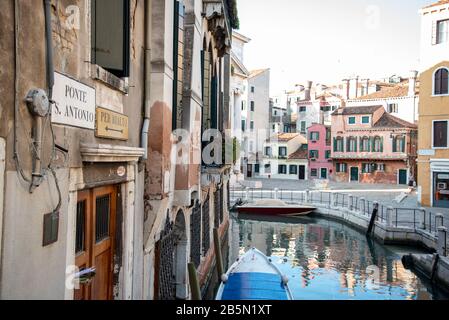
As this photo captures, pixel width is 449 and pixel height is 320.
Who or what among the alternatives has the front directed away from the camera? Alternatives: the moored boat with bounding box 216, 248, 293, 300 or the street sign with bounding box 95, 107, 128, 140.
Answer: the moored boat

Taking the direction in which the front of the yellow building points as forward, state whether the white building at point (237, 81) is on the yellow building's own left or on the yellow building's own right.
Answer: on the yellow building's own right

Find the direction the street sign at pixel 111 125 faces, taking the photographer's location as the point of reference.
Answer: facing the viewer and to the right of the viewer

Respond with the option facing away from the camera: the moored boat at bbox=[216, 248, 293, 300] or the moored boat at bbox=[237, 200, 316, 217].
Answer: the moored boat at bbox=[216, 248, 293, 300]

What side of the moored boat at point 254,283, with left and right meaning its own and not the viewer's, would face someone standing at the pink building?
front

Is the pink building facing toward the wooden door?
yes

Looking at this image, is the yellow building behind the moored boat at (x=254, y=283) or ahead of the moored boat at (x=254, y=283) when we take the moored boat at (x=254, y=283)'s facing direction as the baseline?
ahead

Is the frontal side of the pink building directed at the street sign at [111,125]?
yes

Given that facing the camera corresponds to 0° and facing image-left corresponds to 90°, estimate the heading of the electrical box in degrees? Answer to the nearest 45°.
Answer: approximately 315°

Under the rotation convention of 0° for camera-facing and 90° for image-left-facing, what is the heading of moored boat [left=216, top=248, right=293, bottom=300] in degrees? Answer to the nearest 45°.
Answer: approximately 180°

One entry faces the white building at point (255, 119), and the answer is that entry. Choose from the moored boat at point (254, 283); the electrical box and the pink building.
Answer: the moored boat

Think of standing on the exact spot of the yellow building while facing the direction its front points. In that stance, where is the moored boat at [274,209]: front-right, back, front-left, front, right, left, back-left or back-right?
front-right

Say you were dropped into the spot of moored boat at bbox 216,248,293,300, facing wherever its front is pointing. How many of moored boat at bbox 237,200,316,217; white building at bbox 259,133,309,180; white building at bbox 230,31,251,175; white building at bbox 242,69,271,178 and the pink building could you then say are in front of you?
5
